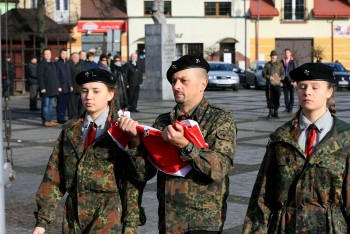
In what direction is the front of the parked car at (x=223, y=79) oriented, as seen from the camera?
facing the viewer

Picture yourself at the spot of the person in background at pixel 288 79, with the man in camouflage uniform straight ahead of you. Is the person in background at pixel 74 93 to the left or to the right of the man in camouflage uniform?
right

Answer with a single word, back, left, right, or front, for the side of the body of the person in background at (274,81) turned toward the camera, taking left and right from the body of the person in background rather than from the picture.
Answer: front

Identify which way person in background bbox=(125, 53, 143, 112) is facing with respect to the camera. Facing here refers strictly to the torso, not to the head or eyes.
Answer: toward the camera

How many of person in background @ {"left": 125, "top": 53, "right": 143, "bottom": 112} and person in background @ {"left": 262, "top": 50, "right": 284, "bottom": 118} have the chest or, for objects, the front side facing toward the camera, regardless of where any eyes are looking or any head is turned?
2

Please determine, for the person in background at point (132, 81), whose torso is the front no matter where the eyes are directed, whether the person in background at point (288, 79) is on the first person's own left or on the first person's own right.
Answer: on the first person's own left

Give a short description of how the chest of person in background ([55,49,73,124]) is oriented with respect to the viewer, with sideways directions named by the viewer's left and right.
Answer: facing the viewer and to the right of the viewer

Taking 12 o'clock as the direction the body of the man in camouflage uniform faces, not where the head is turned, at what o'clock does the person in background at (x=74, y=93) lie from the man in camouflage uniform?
The person in background is roughly at 4 o'clock from the man in camouflage uniform.

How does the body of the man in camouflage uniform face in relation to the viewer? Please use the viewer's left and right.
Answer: facing the viewer and to the left of the viewer
